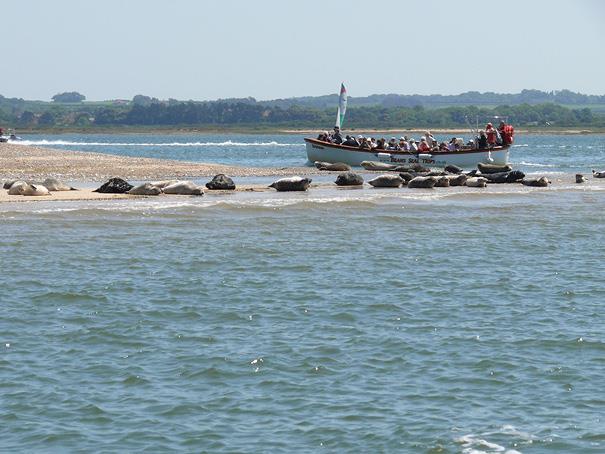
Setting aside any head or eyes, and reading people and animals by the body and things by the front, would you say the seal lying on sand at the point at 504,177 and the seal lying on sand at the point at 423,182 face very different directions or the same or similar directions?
same or similar directions

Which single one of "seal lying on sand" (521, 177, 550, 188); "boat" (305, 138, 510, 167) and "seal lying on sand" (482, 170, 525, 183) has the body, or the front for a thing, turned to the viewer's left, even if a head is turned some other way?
the boat

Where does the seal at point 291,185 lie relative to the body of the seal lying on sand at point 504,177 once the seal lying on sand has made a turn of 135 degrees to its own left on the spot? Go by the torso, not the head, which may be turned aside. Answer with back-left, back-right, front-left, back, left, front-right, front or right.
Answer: left

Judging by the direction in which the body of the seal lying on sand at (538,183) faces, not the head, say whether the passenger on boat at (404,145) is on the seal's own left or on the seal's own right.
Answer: on the seal's own left

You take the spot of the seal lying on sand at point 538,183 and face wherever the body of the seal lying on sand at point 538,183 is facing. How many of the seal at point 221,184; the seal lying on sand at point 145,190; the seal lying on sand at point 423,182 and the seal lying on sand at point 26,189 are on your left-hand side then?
0

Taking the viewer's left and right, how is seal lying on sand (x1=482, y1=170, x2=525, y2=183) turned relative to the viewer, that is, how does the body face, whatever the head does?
facing to the right of the viewer

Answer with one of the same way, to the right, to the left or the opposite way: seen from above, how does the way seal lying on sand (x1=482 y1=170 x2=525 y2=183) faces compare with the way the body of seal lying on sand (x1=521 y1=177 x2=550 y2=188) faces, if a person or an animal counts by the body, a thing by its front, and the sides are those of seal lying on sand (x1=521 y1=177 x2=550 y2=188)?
the same way

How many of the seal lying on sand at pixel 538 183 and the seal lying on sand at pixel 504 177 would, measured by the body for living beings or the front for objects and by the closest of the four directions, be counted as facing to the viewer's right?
2

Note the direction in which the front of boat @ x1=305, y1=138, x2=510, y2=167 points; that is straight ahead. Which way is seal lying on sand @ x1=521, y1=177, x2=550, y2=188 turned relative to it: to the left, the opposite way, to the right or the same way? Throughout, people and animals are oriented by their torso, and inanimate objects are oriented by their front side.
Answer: the opposite way

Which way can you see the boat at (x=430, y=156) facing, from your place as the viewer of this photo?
facing to the left of the viewer

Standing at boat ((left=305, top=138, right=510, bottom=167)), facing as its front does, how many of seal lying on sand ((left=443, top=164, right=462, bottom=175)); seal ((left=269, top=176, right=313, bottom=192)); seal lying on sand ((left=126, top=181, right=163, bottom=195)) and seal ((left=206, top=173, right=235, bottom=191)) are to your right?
0

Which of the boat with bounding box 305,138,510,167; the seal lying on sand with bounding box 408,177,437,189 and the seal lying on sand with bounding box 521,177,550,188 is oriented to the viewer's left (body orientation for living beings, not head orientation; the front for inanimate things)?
the boat

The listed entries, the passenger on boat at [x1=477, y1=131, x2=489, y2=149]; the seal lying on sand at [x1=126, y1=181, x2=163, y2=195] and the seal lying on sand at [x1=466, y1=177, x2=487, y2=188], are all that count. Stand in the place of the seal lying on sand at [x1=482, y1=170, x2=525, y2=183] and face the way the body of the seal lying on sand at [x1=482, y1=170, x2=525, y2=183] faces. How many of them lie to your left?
1
